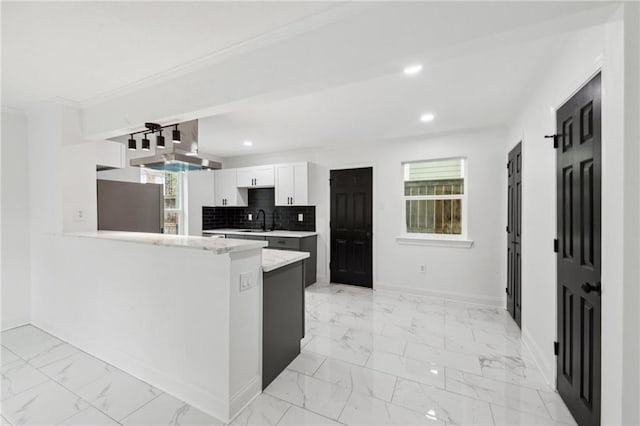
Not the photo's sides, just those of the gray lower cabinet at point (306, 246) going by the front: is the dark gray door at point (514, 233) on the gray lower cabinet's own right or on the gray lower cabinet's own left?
on the gray lower cabinet's own left

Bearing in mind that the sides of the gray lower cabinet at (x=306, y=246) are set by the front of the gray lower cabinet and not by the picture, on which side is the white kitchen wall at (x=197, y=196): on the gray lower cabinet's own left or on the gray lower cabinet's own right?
on the gray lower cabinet's own right

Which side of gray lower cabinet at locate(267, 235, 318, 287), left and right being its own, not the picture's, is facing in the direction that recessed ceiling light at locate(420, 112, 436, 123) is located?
left

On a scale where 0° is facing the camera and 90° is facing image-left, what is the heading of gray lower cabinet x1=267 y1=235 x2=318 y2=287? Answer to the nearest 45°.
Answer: approximately 45°

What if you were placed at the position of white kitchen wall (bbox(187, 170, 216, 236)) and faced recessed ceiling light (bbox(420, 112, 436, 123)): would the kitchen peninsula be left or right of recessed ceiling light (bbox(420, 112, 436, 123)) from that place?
right

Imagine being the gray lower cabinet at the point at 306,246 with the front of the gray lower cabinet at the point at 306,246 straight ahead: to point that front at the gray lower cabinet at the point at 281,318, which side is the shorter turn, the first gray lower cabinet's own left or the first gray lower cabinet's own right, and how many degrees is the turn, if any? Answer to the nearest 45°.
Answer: approximately 45° to the first gray lower cabinet's own left
